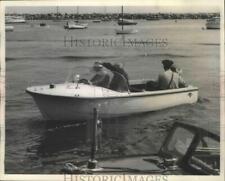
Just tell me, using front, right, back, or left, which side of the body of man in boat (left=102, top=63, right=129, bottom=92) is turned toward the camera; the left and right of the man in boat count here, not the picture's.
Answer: left

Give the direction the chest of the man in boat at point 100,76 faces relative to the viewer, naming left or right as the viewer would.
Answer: facing to the left of the viewer
